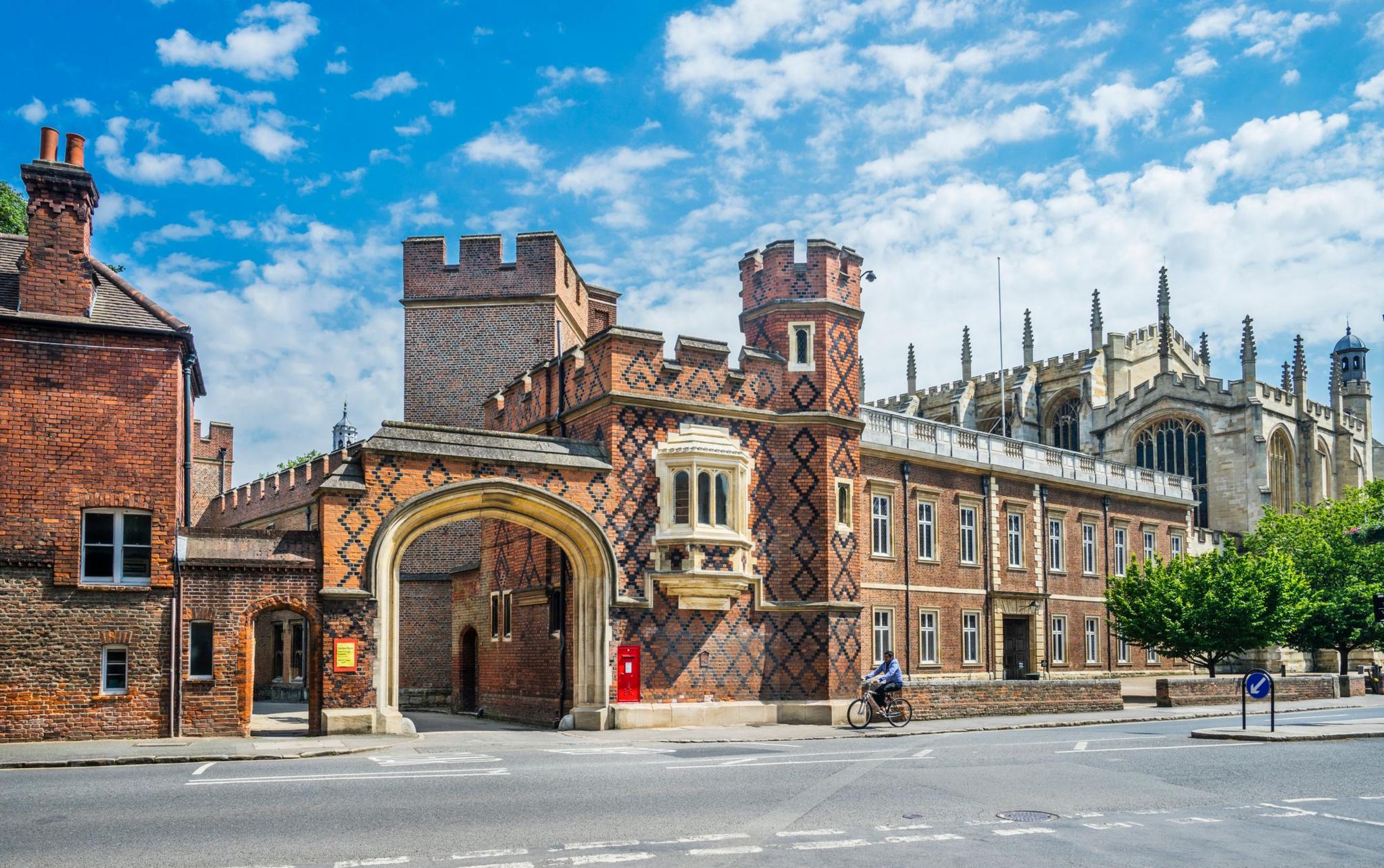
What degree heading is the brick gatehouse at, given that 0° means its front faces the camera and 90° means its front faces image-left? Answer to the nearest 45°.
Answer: approximately 0°

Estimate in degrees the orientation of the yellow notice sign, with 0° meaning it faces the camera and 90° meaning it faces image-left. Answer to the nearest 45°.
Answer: approximately 0°

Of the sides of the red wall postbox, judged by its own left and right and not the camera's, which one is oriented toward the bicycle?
left

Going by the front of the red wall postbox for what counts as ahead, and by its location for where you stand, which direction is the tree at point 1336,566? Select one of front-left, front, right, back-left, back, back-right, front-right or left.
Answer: back-left

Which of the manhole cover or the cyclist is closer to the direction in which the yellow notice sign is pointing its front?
the manhole cover

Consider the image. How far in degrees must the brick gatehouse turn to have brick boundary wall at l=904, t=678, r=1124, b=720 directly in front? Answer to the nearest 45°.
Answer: approximately 90° to its left

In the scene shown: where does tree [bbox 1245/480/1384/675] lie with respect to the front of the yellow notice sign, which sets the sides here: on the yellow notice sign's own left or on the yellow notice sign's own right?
on the yellow notice sign's own left

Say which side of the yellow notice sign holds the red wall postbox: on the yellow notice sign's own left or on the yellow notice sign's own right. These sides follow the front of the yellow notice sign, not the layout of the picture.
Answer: on the yellow notice sign's own left

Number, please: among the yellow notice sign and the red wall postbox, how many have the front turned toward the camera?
2
